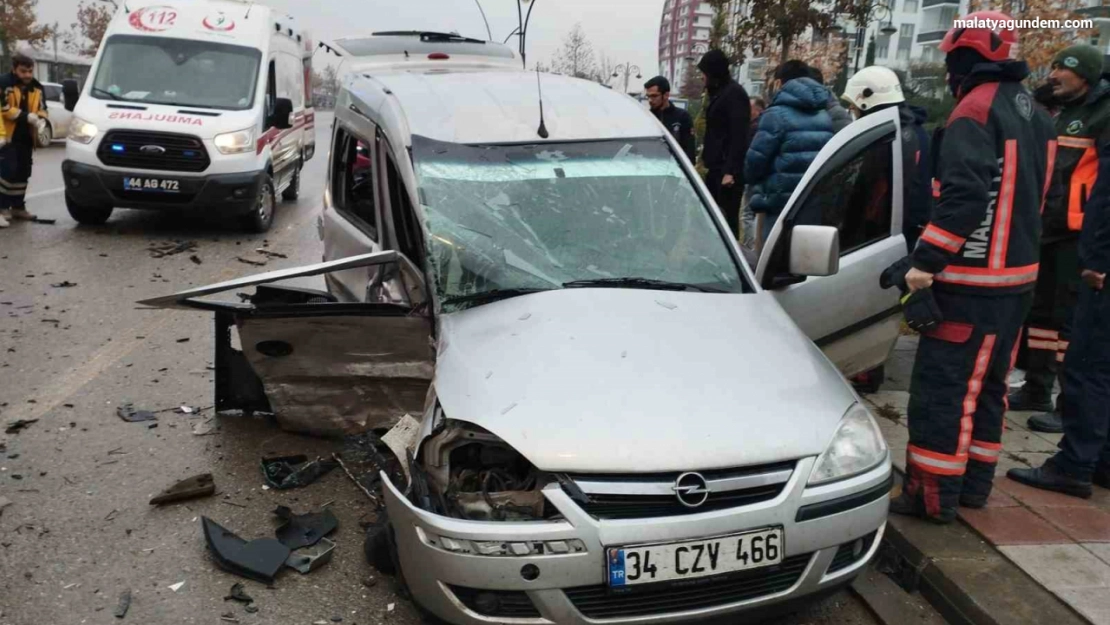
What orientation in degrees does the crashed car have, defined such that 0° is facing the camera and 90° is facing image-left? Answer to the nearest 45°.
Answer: approximately 315°

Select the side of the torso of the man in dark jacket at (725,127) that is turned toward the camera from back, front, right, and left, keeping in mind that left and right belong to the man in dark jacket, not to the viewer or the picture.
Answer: left

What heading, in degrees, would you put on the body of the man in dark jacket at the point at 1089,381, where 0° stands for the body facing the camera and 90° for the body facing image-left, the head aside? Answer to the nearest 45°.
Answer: approximately 90°

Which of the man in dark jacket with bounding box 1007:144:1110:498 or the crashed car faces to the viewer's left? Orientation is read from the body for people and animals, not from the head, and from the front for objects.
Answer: the man in dark jacket

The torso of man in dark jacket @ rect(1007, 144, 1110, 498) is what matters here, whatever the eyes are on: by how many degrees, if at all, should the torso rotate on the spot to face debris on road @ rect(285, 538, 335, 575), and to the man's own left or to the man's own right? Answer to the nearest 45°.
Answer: approximately 45° to the man's own left

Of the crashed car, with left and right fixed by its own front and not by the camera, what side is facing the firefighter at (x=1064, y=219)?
left

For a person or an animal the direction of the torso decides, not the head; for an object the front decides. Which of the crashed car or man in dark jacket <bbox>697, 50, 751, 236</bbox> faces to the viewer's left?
the man in dark jacket

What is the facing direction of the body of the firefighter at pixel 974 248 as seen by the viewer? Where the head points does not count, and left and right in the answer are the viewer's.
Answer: facing away from the viewer and to the left of the viewer

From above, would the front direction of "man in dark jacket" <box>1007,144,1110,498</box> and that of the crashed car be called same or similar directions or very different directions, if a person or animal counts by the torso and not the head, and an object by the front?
very different directions

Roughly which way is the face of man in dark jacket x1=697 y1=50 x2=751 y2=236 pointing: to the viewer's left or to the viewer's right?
to the viewer's left
